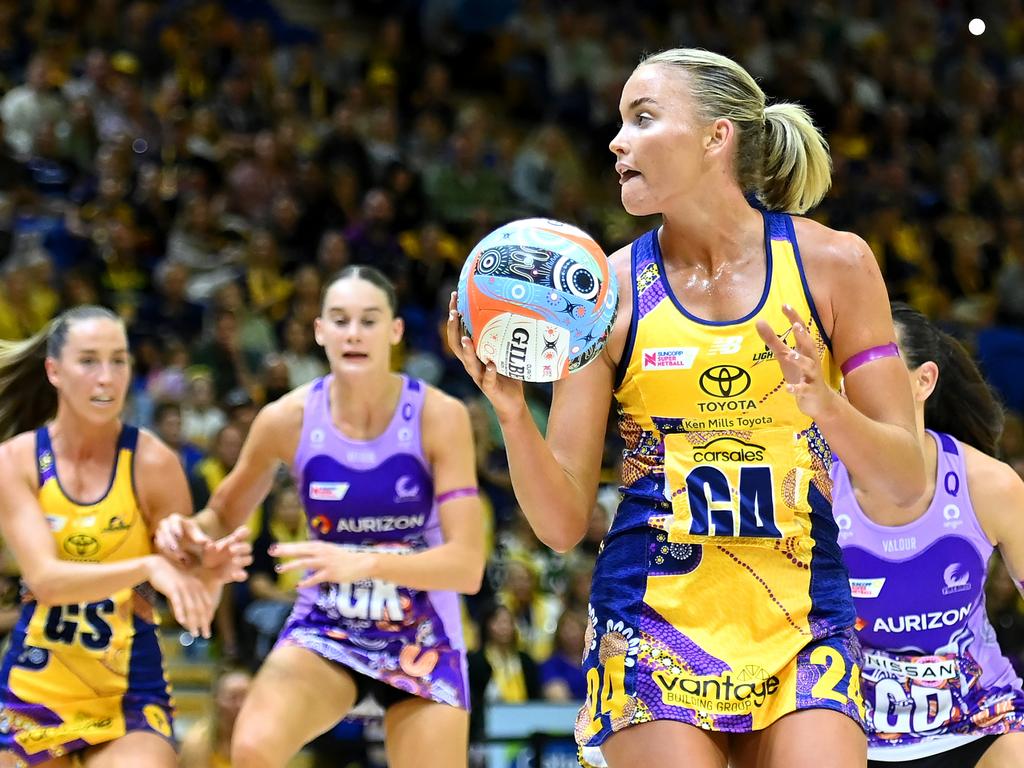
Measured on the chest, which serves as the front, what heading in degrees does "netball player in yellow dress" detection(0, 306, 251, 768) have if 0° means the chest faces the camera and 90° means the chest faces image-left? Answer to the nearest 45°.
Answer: approximately 0°

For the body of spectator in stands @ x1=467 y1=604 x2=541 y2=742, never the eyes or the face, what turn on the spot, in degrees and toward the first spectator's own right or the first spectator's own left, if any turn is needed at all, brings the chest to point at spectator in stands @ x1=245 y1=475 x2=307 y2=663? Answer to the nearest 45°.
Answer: approximately 90° to the first spectator's own right

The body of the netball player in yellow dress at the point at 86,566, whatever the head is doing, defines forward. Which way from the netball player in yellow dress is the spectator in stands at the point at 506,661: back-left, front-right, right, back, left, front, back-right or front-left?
back-left

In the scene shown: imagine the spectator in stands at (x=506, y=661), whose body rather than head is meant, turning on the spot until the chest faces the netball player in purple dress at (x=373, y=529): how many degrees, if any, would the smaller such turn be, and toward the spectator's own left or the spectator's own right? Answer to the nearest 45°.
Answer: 0° — they already face them

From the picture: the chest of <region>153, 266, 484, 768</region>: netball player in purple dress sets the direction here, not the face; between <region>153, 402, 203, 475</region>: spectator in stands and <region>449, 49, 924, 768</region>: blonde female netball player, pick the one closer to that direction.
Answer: the blonde female netball player

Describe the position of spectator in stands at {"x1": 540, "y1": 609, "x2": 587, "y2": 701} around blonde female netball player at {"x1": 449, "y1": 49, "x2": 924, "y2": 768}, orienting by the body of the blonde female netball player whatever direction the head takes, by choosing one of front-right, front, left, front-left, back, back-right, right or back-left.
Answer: back

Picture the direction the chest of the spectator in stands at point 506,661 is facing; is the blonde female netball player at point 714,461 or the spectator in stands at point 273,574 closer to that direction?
the blonde female netball player

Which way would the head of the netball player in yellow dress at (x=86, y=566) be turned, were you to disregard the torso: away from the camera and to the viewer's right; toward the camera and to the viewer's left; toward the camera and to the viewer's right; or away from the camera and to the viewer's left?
toward the camera and to the viewer's right

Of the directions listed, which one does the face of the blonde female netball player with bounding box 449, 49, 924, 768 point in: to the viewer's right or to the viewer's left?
to the viewer's left

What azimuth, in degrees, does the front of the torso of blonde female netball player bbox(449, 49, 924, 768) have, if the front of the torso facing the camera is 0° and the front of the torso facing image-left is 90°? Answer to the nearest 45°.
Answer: approximately 0°
